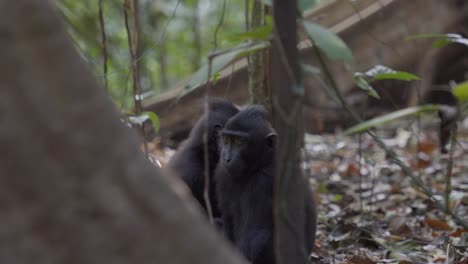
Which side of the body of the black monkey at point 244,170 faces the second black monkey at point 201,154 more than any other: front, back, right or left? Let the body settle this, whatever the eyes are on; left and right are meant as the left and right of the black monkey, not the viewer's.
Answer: right

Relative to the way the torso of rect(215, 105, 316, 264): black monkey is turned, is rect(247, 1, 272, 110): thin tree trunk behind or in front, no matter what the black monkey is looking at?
behind

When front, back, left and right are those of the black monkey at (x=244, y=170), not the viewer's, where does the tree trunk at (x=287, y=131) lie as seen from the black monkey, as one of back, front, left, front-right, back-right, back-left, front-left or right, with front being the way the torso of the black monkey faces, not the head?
front-left

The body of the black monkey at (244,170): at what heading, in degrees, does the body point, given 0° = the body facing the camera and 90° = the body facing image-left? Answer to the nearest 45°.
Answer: approximately 45°

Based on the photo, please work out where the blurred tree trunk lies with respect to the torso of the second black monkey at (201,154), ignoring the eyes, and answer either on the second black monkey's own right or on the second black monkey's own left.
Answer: on the second black monkey's own right

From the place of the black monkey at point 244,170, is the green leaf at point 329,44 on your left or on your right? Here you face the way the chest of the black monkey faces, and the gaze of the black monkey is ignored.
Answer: on your left
